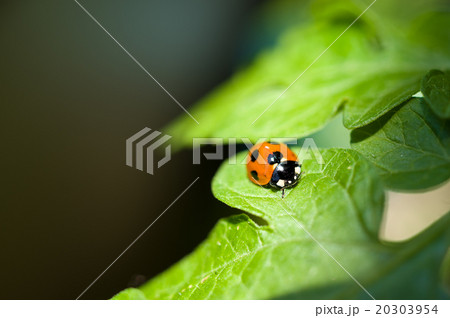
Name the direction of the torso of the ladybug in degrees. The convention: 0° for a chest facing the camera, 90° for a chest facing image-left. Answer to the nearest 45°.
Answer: approximately 315°
